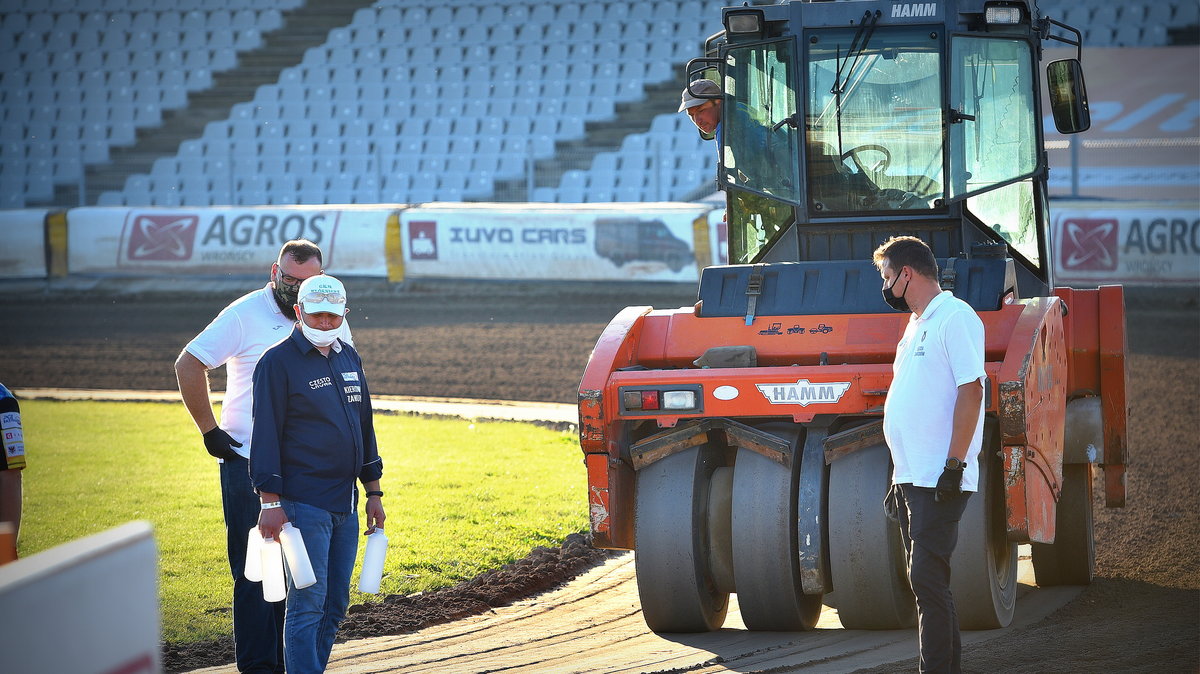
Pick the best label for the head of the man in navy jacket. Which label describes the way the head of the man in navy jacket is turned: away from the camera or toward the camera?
toward the camera

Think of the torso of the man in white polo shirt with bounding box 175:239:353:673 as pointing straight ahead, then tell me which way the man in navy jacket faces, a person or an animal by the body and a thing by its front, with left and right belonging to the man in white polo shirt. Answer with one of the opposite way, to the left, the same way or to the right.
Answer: the same way

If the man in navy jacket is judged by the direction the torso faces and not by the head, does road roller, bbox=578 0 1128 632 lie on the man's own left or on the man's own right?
on the man's own left

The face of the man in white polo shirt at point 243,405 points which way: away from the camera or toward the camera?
toward the camera

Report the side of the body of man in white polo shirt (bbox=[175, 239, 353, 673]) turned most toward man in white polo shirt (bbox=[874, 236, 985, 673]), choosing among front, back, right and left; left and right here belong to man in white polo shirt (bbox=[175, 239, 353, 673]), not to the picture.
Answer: front

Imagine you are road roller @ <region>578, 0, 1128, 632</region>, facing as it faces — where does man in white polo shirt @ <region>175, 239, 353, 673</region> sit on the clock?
The man in white polo shirt is roughly at 2 o'clock from the road roller.

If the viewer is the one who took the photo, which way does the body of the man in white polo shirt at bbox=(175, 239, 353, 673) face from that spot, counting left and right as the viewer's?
facing the viewer and to the right of the viewer

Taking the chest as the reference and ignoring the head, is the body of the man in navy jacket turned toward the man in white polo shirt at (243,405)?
no

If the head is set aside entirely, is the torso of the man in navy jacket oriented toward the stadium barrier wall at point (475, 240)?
no

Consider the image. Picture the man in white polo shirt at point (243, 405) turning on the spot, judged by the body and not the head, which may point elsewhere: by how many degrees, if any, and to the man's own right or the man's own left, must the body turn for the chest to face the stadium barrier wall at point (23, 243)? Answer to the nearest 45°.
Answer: approximately 135° to the man's own left

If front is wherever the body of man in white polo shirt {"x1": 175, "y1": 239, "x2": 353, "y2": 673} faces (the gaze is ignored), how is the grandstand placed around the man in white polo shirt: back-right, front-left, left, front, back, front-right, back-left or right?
back-left

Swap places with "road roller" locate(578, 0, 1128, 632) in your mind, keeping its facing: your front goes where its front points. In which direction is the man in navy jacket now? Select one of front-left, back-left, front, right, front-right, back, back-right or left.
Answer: front-right

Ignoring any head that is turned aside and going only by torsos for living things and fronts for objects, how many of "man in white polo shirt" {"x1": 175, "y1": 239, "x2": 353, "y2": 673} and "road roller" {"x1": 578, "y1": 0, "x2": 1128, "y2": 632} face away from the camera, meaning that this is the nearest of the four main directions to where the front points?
0

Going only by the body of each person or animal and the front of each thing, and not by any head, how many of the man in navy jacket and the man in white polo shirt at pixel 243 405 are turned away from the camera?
0

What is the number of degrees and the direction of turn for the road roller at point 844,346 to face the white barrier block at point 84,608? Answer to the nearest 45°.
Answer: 0° — it already faces it

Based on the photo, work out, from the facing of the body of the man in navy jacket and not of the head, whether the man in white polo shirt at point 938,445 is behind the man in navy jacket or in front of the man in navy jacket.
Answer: in front

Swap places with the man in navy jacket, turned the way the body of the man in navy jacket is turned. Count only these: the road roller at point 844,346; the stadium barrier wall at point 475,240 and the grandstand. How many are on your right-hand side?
0

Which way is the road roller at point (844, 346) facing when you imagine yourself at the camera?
facing the viewer
